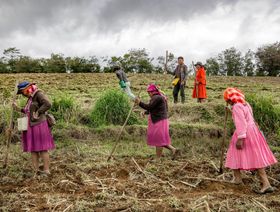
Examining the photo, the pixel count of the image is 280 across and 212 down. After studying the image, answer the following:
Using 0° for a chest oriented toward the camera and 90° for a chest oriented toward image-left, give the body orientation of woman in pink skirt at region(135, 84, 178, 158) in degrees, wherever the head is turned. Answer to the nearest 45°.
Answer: approximately 90°

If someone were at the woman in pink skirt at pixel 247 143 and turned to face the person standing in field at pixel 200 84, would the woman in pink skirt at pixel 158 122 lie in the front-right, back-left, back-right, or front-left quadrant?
front-left

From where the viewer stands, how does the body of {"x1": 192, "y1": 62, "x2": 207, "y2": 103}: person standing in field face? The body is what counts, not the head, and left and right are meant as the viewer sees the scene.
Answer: facing the viewer and to the left of the viewer

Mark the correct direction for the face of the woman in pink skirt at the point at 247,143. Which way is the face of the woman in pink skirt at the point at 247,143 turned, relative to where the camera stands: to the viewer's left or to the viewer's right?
to the viewer's left

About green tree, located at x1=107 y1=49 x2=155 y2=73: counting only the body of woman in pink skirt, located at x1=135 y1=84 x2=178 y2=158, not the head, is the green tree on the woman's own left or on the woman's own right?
on the woman's own right

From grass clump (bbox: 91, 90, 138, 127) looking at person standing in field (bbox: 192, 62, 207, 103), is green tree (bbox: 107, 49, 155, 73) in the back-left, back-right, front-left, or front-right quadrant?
front-left

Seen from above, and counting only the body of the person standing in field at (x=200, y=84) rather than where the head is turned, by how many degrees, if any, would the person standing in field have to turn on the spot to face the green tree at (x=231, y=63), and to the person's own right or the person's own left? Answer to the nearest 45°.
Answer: approximately 135° to the person's own right

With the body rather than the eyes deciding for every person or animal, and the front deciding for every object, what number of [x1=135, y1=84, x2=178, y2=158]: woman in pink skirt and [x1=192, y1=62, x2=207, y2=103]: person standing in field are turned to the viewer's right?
0

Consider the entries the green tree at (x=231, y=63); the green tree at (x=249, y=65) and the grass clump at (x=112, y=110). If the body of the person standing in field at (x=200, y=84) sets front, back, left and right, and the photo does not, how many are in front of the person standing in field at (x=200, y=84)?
1

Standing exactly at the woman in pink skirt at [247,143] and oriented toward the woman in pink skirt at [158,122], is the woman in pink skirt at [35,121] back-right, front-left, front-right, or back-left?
front-left

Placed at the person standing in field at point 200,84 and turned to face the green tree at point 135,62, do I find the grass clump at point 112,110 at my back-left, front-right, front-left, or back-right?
back-left
